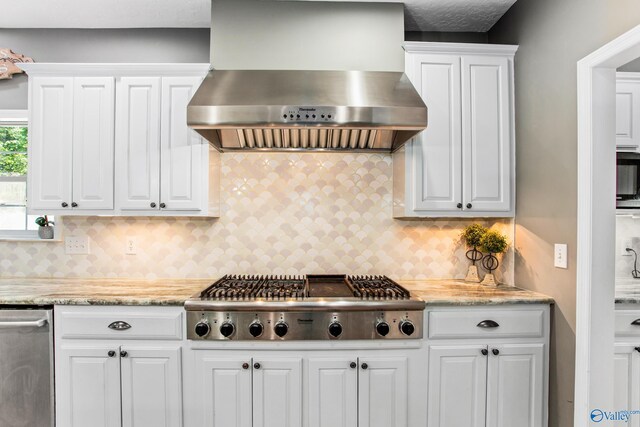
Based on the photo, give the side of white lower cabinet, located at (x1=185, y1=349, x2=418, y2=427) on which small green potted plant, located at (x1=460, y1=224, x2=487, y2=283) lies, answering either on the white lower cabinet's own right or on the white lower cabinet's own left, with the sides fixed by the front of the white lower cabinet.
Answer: on the white lower cabinet's own left

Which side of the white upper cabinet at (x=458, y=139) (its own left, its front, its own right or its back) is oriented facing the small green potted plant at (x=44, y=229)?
right

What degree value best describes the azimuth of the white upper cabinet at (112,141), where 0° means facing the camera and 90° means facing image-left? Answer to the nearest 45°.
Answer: approximately 0°

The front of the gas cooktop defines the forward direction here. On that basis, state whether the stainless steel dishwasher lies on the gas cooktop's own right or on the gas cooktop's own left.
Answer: on the gas cooktop's own right

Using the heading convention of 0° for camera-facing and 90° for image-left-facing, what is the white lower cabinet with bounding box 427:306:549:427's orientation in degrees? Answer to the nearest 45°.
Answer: approximately 0°

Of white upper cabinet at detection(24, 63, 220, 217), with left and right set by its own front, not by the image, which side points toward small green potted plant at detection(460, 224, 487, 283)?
left

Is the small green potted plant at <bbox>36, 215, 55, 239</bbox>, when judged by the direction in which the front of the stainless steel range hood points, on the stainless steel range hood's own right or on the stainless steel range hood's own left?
on the stainless steel range hood's own right
